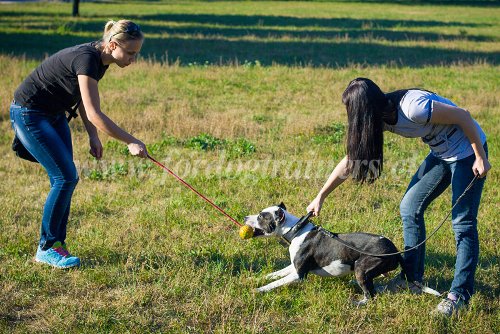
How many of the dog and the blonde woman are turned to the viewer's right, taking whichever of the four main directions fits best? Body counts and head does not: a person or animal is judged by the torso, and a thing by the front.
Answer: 1

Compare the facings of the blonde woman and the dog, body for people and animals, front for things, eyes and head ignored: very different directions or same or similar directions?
very different directions

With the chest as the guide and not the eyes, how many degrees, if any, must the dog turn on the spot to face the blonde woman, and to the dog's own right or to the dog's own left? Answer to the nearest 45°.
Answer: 0° — it already faces them

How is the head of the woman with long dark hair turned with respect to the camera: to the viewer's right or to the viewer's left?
to the viewer's left

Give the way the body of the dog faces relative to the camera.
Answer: to the viewer's left

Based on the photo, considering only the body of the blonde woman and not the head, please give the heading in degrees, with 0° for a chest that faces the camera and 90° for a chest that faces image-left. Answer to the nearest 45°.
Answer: approximately 270°
